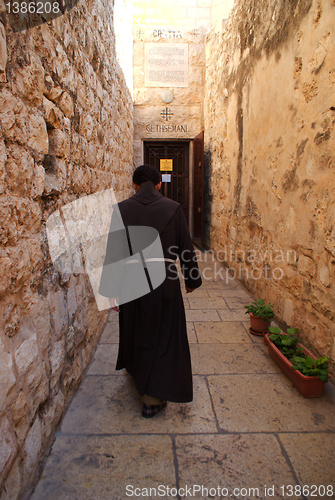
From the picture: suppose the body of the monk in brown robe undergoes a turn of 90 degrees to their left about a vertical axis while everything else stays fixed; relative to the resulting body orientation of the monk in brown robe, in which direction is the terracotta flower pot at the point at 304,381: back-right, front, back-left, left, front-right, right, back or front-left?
back

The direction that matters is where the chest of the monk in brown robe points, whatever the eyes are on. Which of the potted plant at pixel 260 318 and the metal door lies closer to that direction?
the metal door

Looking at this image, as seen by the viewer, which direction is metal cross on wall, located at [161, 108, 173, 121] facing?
toward the camera

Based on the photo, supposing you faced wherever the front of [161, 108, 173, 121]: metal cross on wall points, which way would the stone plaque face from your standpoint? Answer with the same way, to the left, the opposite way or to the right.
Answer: the same way

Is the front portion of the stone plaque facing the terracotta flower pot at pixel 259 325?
yes

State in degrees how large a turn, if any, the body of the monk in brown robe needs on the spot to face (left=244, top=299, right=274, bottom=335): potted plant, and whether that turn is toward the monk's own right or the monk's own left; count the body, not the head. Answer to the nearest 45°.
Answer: approximately 45° to the monk's own right

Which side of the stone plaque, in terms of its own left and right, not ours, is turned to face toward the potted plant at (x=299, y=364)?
front

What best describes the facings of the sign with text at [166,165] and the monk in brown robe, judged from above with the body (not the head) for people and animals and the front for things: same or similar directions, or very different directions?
very different directions

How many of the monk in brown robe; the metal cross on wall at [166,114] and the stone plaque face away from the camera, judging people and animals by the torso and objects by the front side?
1

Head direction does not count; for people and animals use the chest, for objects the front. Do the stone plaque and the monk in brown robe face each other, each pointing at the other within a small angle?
yes

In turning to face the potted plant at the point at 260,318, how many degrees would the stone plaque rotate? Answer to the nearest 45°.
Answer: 0° — it already faces it

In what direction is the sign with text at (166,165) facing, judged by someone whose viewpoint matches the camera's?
facing the viewer

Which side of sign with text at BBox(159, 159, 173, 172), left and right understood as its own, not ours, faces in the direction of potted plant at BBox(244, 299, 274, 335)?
front

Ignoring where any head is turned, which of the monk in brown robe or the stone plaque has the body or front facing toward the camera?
the stone plaque

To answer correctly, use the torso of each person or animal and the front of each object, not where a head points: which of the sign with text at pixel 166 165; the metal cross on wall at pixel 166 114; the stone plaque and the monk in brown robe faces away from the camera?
the monk in brown robe

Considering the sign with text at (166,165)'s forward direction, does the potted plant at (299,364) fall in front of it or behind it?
in front

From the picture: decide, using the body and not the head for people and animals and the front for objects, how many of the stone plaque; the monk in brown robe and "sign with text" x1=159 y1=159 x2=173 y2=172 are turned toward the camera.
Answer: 2

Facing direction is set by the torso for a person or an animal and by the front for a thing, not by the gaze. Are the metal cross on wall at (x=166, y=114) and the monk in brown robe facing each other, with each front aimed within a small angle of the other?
yes

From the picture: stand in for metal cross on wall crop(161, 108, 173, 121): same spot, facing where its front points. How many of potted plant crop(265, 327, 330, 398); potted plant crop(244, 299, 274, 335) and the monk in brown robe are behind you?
0

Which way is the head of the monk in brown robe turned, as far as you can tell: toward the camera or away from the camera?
away from the camera
